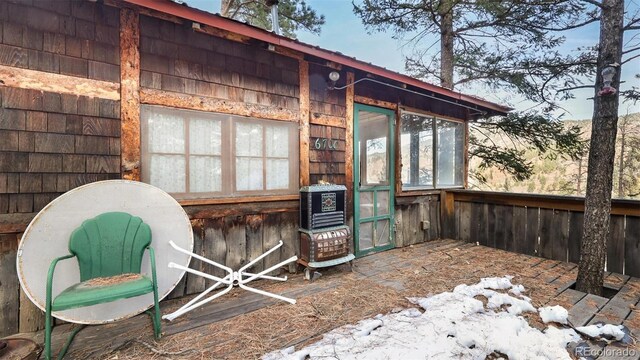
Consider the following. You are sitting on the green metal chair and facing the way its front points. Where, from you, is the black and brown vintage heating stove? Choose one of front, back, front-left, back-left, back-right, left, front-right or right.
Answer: left

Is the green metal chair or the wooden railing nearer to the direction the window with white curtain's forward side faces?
the wooden railing

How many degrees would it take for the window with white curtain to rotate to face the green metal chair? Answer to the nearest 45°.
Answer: approximately 90° to its right

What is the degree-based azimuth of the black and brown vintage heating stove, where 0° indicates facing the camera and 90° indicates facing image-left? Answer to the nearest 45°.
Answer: approximately 315°

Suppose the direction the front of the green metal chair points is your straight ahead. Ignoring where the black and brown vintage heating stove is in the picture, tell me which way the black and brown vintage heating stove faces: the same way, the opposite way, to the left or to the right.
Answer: the same way

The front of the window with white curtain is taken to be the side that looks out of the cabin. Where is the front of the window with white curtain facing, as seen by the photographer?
facing the viewer and to the right of the viewer

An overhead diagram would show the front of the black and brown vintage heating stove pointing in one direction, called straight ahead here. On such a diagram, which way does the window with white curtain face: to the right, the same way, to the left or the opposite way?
the same way

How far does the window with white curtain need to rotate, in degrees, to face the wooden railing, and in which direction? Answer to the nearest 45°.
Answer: approximately 45° to its left

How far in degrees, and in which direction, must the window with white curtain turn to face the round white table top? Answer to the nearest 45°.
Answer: approximately 90° to its right

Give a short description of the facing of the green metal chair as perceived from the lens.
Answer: facing the viewer

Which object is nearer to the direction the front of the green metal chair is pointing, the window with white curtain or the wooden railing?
the wooden railing

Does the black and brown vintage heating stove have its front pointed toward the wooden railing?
no

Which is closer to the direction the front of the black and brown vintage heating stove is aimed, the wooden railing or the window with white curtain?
the wooden railing

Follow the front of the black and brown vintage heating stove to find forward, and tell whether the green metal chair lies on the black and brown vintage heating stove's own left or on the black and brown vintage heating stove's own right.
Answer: on the black and brown vintage heating stove's own right

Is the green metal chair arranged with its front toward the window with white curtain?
no

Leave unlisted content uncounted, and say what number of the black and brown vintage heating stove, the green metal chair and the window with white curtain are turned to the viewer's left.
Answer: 0
